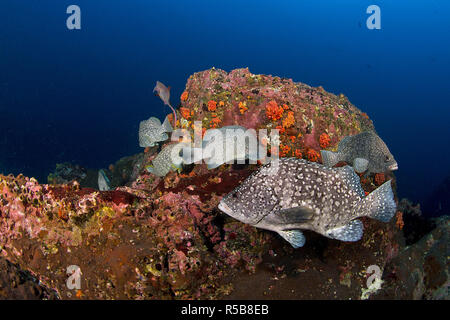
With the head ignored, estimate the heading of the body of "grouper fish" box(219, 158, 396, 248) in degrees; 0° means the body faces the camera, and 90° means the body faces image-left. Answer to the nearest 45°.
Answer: approximately 90°

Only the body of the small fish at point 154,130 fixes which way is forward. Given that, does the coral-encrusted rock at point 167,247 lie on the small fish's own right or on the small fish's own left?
on the small fish's own left

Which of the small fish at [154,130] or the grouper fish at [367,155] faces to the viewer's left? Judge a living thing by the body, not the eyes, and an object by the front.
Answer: the small fish

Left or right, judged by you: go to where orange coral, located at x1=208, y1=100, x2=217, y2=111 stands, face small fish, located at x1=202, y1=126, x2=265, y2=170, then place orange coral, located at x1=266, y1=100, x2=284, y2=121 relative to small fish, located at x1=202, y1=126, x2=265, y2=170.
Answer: left

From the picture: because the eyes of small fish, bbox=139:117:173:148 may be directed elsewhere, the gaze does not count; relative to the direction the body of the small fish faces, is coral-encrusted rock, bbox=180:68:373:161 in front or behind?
behind

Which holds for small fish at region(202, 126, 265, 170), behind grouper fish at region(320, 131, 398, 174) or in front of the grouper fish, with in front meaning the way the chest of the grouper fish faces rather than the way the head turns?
behind

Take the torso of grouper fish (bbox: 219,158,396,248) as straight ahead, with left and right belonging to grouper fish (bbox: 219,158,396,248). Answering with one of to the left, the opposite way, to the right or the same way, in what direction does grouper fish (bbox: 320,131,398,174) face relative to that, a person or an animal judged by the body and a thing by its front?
the opposite way

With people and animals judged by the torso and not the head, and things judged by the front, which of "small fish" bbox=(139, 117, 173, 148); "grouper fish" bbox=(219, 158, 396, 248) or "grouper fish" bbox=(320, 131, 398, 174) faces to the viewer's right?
"grouper fish" bbox=(320, 131, 398, 174)

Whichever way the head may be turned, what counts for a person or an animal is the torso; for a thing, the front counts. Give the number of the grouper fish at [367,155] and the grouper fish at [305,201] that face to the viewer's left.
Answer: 1

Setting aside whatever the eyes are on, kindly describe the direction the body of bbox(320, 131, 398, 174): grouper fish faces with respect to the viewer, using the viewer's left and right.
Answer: facing to the right of the viewer

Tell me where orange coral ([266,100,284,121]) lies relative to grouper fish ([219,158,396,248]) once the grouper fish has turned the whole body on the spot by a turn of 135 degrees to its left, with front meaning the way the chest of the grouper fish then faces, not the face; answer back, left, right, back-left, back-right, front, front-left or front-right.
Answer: back-left

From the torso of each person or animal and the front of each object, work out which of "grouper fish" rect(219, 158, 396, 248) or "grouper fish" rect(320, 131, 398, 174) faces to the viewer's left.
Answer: "grouper fish" rect(219, 158, 396, 248)

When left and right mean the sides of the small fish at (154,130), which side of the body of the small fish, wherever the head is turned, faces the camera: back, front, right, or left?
left
